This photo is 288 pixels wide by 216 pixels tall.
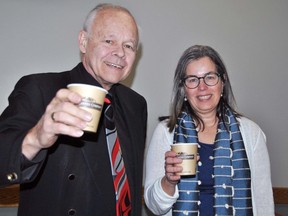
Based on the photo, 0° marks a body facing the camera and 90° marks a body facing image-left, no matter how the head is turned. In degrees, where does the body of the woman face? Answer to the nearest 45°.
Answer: approximately 0°

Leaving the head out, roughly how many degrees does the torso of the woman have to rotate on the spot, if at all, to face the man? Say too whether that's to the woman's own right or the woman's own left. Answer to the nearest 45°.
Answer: approximately 45° to the woman's own right

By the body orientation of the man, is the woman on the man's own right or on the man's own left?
on the man's own left
